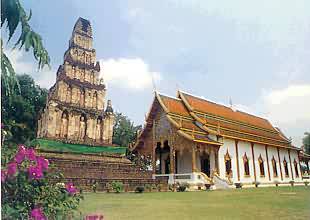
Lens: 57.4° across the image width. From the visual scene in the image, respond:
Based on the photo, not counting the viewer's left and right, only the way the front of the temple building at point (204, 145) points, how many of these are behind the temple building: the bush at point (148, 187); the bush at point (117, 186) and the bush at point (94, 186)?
0

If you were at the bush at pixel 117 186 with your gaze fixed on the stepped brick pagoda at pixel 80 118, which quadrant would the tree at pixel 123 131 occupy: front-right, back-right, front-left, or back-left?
front-right

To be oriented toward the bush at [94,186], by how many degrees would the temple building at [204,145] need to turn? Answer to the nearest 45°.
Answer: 0° — it already faces it

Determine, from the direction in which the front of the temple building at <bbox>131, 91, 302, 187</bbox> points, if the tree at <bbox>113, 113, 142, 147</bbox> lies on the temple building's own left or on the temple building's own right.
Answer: on the temple building's own right

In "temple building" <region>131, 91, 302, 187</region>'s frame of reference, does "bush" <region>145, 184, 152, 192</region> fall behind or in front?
in front

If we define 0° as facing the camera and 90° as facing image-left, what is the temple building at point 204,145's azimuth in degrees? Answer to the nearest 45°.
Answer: approximately 45°

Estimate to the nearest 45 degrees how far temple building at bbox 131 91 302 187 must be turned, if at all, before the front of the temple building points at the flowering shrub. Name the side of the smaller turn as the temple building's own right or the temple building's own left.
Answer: approximately 45° to the temple building's own left

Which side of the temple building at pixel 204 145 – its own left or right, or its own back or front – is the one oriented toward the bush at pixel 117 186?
front

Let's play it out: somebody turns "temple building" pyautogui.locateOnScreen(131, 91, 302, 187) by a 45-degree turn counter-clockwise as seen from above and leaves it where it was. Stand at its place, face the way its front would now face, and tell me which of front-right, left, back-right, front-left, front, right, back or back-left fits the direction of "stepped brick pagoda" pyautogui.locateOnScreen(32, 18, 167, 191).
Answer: right
